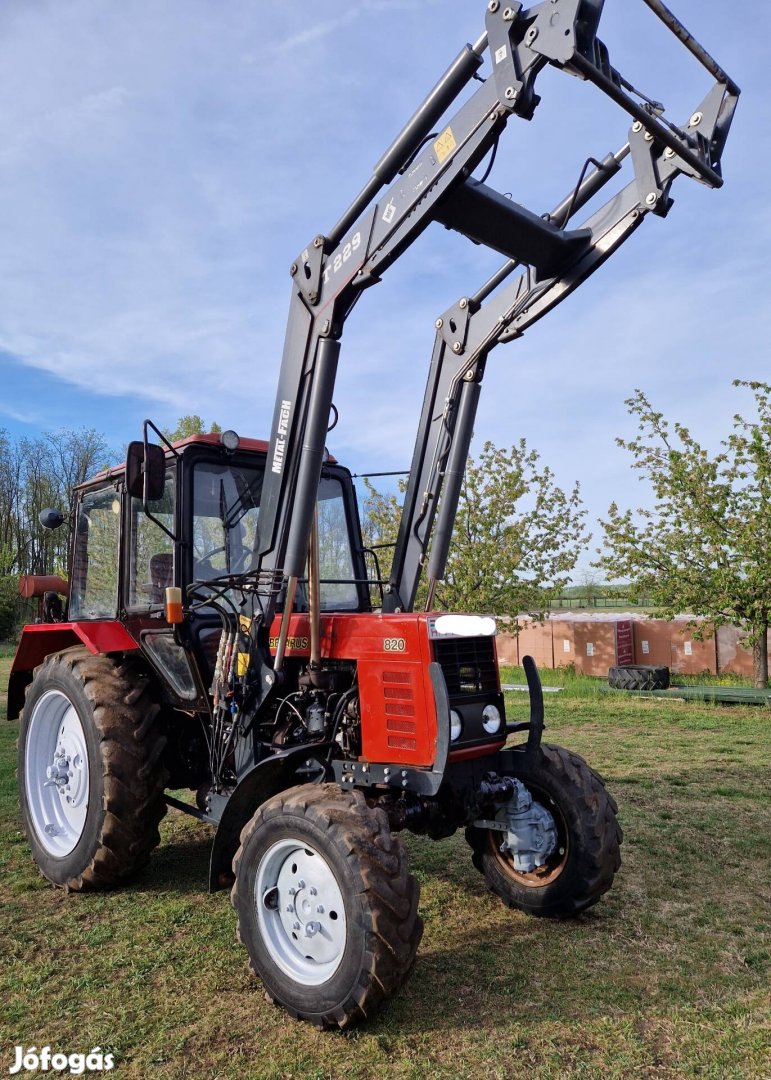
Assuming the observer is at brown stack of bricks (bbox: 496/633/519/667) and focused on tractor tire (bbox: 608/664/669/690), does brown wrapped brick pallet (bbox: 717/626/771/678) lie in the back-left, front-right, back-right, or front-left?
front-left

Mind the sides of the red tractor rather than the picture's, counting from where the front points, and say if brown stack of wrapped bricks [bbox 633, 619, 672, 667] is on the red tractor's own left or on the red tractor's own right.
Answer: on the red tractor's own left

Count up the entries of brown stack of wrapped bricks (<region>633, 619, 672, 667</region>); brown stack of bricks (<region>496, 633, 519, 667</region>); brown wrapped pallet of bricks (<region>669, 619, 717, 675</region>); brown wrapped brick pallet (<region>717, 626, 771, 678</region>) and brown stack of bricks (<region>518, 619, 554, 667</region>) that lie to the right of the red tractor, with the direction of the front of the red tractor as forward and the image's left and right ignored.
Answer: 0

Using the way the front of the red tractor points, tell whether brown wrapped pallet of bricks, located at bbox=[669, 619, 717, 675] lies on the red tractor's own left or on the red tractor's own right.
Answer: on the red tractor's own left

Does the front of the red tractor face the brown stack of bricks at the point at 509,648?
no

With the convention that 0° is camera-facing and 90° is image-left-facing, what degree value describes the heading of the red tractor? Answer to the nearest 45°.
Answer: approximately 315°

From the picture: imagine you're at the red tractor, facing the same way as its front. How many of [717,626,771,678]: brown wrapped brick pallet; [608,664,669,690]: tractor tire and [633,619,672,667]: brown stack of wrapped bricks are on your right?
0

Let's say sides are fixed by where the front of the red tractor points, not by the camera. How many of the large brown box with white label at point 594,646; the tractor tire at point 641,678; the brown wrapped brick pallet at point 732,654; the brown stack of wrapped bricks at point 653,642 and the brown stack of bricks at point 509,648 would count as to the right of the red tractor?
0

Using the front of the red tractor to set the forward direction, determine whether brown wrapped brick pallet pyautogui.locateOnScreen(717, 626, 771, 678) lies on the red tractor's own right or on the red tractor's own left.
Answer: on the red tractor's own left

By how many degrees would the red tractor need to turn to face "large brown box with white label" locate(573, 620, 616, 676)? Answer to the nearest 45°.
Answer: approximately 135° to its left

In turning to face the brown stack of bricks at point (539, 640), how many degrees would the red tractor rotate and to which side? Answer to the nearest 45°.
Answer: approximately 135° to its left
